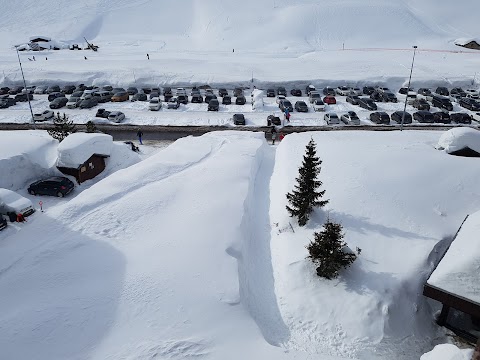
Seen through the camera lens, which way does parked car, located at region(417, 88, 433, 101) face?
facing the viewer and to the right of the viewer

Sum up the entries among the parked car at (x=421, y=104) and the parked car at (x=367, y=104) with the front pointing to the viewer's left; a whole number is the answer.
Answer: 0

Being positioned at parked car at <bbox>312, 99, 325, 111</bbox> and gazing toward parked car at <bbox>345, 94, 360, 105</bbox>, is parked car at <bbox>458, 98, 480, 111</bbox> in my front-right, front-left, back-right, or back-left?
front-right

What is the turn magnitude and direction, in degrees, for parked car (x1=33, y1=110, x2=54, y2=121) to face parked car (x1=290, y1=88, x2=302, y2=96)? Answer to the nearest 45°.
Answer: approximately 135° to its left

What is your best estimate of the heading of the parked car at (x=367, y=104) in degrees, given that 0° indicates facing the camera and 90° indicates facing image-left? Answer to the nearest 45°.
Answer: approximately 315°

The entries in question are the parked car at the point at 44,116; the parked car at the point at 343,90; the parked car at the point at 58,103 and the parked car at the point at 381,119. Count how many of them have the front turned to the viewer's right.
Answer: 0

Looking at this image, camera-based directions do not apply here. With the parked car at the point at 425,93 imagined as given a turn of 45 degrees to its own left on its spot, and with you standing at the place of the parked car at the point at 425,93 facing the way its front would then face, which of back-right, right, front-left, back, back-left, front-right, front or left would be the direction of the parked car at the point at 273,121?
back-right

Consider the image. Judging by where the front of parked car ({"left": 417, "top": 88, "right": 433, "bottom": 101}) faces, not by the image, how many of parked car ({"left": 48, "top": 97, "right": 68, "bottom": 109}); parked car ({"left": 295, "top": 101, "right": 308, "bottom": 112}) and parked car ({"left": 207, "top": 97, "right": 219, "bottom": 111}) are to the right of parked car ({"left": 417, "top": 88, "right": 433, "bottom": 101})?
3

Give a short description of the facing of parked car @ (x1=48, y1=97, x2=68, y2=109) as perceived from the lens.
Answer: facing the viewer and to the left of the viewer
